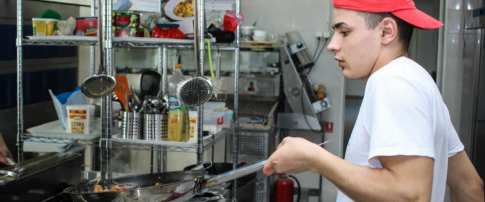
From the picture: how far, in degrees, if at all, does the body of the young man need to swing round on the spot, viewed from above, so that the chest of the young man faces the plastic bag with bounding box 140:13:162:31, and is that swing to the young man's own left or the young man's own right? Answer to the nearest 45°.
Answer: approximately 45° to the young man's own right

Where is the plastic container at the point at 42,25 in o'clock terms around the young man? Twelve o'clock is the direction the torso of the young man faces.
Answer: The plastic container is roughly at 1 o'clock from the young man.

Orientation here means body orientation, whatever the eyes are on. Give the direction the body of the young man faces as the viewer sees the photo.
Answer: to the viewer's left

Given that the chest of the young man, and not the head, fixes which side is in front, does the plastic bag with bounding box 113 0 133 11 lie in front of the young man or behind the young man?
in front

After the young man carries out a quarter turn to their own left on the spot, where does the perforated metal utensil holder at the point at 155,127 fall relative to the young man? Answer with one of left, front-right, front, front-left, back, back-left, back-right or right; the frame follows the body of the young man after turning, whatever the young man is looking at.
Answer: back-right

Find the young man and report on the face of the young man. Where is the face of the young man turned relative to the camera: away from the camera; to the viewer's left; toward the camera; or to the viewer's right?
to the viewer's left

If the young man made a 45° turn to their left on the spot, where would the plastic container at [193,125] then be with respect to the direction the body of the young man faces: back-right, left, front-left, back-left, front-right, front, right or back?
right

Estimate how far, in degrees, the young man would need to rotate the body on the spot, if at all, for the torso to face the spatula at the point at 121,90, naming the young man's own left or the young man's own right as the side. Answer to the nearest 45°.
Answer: approximately 45° to the young man's own right

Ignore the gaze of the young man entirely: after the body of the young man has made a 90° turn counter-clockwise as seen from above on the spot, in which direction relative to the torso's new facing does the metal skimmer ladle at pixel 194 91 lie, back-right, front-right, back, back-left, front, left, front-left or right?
back-right

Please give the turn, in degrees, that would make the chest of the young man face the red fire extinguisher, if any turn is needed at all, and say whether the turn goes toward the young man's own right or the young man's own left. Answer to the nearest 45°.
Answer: approximately 90° to the young man's own right

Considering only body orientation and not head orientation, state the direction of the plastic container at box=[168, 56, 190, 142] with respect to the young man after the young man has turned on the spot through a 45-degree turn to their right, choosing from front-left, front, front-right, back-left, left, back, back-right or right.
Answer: front
